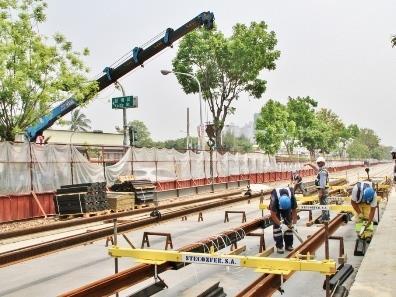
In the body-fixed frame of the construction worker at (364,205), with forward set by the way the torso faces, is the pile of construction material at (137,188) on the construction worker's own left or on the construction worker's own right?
on the construction worker's own right

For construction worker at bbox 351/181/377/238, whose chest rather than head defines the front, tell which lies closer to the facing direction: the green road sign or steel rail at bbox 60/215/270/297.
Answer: the steel rail

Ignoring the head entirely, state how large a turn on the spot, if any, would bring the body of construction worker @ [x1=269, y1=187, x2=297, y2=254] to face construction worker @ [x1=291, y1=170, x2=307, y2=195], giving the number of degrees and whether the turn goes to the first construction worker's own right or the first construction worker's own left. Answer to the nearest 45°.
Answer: approximately 180°

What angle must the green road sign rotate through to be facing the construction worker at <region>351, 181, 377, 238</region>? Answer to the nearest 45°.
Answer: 0° — it already faces them

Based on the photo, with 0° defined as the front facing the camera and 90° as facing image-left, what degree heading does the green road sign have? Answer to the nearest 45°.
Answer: approximately 0°

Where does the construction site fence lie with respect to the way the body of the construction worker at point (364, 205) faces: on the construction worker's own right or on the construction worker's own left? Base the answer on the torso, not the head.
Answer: on the construction worker's own right
